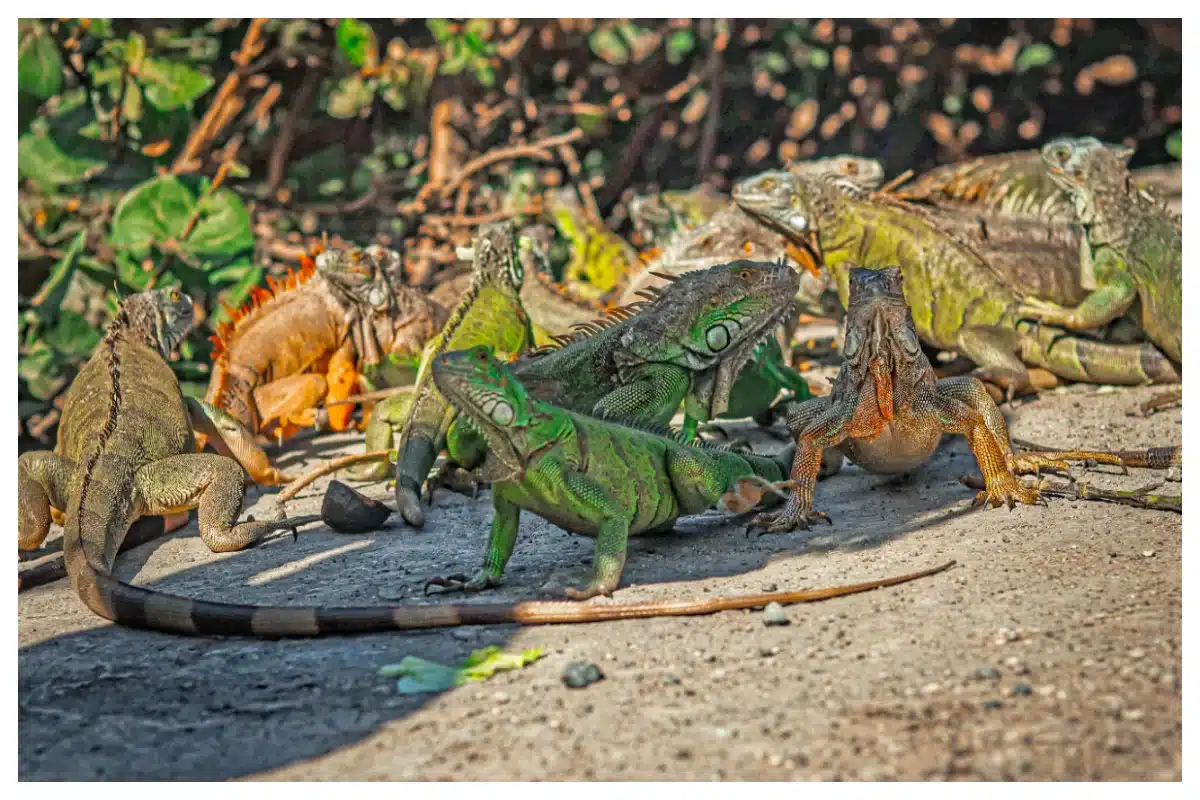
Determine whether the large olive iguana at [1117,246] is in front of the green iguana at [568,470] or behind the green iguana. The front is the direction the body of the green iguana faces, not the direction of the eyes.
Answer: behind

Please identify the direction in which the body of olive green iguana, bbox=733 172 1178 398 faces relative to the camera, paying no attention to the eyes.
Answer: to the viewer's left

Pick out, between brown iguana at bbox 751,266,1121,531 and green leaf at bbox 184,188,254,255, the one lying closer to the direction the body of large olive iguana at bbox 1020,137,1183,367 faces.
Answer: the green leaf

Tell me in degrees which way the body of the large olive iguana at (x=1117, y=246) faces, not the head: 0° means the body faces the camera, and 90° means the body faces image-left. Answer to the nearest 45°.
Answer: approximately 90°

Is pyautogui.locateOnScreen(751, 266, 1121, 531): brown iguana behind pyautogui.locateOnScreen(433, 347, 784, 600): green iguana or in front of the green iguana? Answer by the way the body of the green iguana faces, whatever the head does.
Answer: behind

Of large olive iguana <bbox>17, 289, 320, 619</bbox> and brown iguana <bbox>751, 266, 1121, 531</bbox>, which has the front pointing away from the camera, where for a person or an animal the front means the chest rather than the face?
the large olive iguana

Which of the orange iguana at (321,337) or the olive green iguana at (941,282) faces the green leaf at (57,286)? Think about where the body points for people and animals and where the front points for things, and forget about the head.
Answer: the olive green iguana

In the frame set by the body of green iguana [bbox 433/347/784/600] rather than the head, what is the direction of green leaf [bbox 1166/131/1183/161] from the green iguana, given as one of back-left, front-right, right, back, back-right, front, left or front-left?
back

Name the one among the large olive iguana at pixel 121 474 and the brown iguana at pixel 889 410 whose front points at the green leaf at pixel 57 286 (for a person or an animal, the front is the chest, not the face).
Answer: the large olive iguana

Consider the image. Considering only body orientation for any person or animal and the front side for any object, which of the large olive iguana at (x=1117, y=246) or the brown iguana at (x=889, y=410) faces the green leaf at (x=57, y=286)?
the large olive iguana

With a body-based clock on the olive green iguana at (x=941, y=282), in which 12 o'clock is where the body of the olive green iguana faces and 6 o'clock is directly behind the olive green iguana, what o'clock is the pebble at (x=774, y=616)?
The pebble is roughly at 9 o'clock from the olive green iguana.

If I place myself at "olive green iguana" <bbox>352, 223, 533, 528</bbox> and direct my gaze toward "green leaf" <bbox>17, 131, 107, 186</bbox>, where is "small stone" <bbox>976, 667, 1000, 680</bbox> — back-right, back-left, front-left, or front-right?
back-left

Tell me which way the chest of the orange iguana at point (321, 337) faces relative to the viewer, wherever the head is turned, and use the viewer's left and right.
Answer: facing to the right of the viewer
